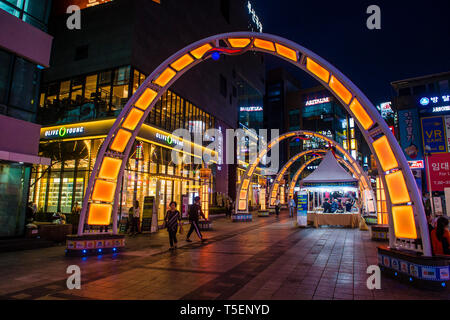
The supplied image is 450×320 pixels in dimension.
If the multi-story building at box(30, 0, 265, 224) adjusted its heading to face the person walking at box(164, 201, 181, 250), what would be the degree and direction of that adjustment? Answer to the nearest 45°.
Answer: approximately 45° to its right

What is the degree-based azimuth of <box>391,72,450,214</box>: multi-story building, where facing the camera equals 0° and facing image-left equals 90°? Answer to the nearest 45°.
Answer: approximately 45°

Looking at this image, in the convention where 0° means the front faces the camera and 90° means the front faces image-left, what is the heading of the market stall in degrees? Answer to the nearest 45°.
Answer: approximately 0°

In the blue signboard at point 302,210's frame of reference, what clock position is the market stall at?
The market stall is roughly at 8 o'clock from the blue signboard.

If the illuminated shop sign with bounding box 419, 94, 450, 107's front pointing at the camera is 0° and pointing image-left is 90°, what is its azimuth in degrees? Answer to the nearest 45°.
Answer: approximately 45°

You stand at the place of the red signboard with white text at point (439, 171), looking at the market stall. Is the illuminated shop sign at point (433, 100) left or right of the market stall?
right

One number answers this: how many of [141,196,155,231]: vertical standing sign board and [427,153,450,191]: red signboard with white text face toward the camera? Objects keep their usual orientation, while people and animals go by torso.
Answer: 2

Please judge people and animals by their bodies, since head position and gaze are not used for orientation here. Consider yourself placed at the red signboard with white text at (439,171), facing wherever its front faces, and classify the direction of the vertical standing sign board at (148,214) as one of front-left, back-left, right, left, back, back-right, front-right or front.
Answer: right

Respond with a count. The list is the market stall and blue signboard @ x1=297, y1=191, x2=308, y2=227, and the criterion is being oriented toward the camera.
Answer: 2

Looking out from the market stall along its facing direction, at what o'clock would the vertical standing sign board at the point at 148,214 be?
The vertical standing sign board is roughly at 2 o'clock from the market stall.

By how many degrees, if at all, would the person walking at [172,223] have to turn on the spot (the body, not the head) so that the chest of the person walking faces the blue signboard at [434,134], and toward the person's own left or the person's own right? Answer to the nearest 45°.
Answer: approximately 135° to the person's own left

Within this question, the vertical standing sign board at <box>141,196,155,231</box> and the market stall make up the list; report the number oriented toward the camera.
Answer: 2
